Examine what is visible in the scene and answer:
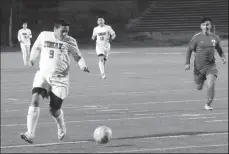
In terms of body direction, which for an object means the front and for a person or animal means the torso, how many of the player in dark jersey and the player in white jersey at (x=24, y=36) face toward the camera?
2

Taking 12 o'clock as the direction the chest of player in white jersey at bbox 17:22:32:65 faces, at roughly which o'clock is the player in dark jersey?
The player in dark jersey is roughly at 10 o'clock from the player in white jersey.

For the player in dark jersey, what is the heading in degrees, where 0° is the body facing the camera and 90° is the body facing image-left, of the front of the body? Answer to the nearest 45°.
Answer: approximately 0°

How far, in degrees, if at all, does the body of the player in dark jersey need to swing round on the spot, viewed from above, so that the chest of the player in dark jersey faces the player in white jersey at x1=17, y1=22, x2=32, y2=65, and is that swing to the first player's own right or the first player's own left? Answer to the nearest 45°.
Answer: approximately 90° to the first player's own right

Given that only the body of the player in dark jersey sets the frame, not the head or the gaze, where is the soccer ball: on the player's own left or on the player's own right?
on the player's own right

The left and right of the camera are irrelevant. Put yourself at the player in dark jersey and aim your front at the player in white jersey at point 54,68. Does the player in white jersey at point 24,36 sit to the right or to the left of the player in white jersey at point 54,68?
right
